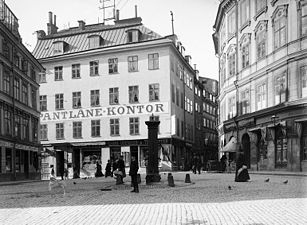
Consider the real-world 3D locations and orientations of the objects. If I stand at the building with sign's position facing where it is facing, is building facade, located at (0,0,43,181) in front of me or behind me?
in front

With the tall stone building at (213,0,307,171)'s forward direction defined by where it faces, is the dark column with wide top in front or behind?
in front

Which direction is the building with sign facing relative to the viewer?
toward the camera

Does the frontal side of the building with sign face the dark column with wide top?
yes

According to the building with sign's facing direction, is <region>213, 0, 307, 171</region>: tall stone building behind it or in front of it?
in front

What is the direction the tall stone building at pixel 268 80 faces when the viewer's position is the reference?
facing the viewer and to the left of the viewer

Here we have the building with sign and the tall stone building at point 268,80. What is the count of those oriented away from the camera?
0
